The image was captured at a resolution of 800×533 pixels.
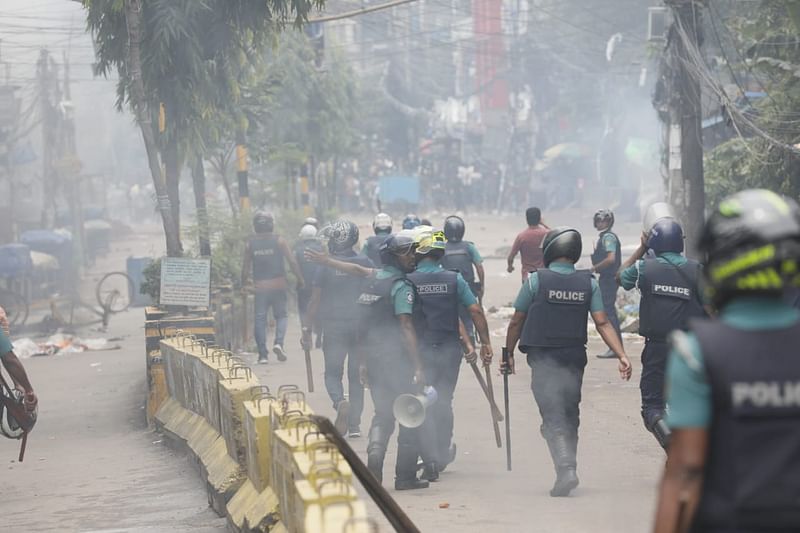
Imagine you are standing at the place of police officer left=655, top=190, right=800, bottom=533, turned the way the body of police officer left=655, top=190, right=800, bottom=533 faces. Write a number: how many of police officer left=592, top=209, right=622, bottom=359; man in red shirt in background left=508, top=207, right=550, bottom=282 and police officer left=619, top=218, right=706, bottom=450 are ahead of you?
3

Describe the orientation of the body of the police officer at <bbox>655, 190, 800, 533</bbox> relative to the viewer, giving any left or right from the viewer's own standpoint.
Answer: facing away from the viewer

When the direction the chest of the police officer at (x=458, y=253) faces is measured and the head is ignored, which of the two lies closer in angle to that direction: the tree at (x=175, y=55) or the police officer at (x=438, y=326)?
the tree

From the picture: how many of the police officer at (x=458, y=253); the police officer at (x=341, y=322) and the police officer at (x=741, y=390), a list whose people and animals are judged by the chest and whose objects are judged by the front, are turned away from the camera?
3

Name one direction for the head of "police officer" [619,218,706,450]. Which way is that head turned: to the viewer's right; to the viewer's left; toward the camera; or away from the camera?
away from the camera

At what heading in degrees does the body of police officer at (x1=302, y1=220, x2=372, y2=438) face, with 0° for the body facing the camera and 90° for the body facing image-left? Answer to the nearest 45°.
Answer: approximately 180°

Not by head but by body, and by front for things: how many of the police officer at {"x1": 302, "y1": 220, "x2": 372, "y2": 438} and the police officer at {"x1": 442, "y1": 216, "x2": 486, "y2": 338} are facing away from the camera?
2

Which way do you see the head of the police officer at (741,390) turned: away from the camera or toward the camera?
away from the camera

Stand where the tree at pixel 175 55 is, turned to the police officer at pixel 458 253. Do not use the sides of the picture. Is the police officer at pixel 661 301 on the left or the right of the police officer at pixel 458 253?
right

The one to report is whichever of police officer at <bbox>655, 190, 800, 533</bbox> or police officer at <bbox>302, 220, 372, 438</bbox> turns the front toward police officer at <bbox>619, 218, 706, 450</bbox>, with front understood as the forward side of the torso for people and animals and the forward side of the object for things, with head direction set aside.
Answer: police officer at <bbox>655, 190, 800, 533</bbox>

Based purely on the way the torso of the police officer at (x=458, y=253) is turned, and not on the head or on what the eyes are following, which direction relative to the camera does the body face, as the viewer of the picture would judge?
away from the camera

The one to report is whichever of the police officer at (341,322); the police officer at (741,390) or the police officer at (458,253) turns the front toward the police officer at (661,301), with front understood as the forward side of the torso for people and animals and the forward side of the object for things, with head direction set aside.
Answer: the police officer at (741,390)

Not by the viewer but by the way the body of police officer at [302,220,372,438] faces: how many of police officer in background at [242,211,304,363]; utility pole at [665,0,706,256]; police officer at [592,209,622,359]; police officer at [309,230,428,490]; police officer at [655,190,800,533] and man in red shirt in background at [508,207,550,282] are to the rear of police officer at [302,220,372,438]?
2
